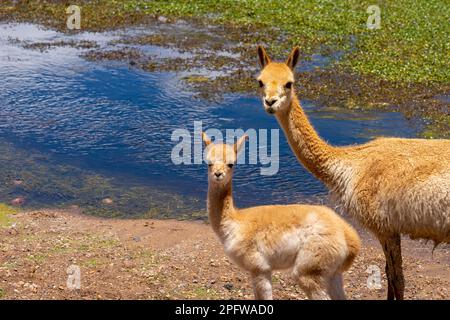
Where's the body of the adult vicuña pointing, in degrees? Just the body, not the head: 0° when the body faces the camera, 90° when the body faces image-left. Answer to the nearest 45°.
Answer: approximately 90°

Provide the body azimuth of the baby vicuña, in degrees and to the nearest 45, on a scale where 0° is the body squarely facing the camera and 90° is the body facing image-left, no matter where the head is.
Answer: approximately 90°

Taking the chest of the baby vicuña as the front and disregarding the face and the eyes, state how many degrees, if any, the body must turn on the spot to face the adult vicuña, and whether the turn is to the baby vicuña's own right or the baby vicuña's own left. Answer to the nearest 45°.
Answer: approximately 135° to the baby vicuña's own right

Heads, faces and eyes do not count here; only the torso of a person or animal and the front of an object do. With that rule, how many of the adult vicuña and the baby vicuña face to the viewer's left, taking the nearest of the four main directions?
2

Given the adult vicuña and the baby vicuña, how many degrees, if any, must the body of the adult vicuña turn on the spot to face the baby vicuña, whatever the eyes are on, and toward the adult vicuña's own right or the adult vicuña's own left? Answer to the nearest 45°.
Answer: approximately 45° to the adult vicuña's own left
